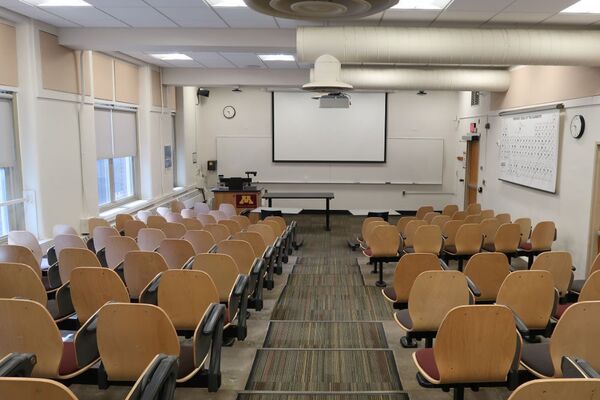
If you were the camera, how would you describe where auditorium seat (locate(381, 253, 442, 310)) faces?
facing away from the viewer and to the left of the viewer

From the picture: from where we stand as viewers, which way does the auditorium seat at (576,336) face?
facing away from the viewer and to the left of the viewer

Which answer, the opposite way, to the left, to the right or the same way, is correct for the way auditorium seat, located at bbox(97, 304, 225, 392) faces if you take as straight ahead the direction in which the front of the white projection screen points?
the opposite way

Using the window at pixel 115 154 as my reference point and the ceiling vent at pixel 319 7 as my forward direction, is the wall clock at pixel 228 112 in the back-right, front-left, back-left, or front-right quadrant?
back-left

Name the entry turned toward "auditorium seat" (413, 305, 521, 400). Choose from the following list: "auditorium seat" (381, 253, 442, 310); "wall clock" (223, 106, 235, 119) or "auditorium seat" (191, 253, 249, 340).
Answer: the wall clock

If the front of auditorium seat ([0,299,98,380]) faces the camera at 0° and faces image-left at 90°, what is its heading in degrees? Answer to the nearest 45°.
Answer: approximately 225°

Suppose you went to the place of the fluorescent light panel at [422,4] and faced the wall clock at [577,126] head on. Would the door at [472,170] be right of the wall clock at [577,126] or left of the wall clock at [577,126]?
left

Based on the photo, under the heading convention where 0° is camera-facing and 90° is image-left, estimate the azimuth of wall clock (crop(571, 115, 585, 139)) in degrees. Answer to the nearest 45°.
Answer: approximately 45°

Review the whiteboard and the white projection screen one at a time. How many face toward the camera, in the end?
2

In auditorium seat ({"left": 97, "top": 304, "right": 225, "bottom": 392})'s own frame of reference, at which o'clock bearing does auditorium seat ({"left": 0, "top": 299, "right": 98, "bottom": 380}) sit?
auditorium seat ({"left": 0, "top": 299, "right": 98, "bottom": 380}) is roughly at 8 o'clock from auditorium seat ({"left": 97, "top": 304, "right": 225, "bottom": 392}).

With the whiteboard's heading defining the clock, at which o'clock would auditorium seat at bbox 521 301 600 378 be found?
The auditorium seat is roughly at 12 o'clock from the whiteboard.

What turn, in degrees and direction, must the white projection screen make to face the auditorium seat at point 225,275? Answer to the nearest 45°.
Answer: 0° — it already faces it

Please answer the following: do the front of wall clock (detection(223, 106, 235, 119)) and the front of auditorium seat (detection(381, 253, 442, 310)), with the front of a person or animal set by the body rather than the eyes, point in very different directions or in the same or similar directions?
very different directions
